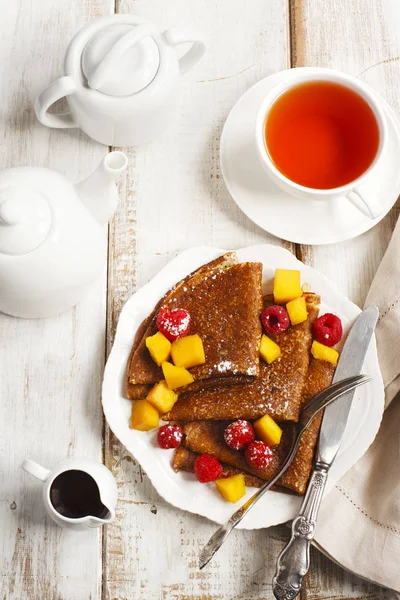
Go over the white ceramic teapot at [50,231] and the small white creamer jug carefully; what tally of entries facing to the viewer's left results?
0

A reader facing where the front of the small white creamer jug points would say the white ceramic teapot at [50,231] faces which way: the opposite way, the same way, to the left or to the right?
to the left

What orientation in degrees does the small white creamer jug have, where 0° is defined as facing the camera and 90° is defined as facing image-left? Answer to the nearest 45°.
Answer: approximately 315°

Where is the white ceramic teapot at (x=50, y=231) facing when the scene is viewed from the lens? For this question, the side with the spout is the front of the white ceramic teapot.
facing away from the viewer and to the right of the viewer
